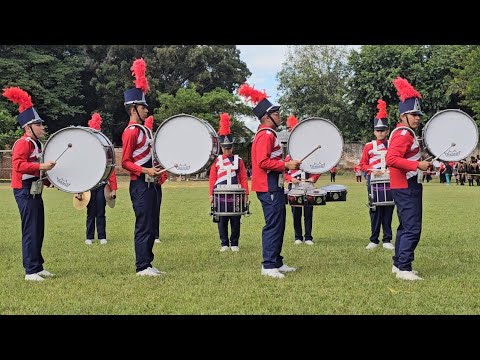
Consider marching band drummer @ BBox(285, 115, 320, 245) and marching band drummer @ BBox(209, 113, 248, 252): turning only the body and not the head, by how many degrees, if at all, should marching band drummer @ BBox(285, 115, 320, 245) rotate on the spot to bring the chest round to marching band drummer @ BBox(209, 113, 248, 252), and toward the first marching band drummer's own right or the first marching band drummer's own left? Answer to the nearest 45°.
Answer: approximately 45° to the first marching band drummer's own right

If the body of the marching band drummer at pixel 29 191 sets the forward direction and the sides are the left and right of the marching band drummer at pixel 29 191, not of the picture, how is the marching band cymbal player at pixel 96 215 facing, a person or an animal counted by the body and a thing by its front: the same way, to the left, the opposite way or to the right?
to the right

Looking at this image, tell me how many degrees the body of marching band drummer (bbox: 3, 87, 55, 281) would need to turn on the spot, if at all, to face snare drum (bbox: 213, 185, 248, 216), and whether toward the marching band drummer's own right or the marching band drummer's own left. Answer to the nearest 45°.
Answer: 0° — they already face it

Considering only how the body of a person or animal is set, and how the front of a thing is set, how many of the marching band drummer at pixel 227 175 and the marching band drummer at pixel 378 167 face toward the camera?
2

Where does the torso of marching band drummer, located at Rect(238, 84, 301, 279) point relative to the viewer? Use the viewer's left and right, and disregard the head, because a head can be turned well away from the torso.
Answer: facing to the right of the viewer

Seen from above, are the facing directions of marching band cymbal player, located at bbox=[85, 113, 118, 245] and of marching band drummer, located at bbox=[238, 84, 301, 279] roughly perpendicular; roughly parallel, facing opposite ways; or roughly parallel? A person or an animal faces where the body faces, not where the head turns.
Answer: roughly perpendicular

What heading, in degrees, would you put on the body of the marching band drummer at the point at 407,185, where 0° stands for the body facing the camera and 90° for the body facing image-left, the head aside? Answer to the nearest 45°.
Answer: approximately 270°

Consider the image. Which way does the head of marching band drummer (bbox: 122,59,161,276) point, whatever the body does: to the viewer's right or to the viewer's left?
to the viewer's right

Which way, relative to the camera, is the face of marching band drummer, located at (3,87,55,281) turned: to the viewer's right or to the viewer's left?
to the viewer's right

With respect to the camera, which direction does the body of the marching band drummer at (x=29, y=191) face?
to the viewer's right

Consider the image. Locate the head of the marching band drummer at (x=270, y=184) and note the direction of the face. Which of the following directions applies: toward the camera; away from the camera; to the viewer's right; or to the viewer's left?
to the viewer's right
